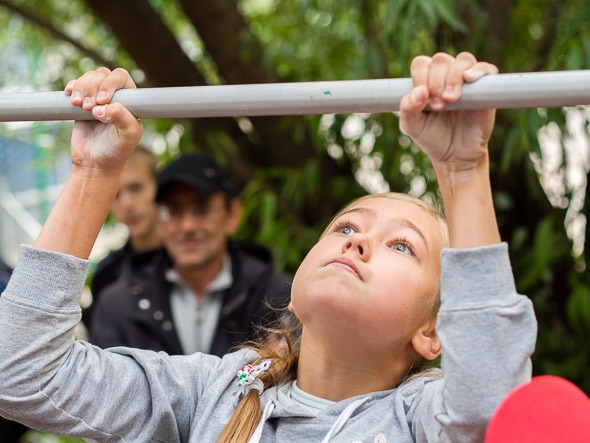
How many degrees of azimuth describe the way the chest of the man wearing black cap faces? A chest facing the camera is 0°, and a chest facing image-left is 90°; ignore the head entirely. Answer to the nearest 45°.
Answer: approximately 0°

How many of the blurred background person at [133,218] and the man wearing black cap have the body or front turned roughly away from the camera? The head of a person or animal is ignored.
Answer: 0

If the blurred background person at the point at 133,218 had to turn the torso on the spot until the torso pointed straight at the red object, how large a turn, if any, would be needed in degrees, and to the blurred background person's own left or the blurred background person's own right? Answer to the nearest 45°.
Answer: approximately 45° to the blurred background person's own left

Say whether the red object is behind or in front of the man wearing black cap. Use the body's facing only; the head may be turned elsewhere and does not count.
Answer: in front

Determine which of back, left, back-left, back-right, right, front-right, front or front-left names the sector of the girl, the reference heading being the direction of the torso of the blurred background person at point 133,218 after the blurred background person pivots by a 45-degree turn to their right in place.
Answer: left

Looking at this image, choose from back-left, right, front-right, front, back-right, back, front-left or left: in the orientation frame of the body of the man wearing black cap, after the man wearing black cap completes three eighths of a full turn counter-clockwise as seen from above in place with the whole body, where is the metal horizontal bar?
back-right

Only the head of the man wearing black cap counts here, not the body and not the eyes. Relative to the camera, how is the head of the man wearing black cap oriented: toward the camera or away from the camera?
toward the camera

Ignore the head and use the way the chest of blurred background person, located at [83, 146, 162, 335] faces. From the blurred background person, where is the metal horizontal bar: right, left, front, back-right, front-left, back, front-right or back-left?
front-left

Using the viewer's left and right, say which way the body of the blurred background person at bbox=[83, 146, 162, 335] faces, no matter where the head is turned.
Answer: facing the viewer and to the left of the viewer

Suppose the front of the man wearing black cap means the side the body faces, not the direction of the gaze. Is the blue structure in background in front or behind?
behind

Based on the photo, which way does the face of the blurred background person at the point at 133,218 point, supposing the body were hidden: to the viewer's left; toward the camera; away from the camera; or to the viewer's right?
toward the camera

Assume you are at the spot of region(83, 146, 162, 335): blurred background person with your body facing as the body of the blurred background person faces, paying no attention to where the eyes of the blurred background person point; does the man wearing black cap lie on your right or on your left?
on your left

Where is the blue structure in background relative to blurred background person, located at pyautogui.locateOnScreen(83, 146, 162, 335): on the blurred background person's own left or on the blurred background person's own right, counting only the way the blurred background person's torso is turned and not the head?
on the blurred background person's own right
